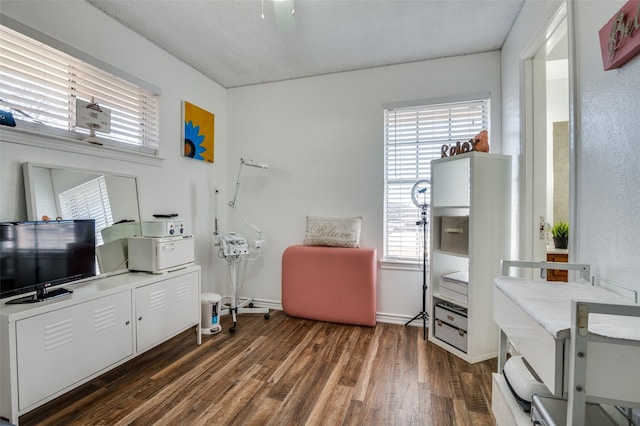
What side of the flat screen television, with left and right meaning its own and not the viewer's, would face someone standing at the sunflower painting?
left

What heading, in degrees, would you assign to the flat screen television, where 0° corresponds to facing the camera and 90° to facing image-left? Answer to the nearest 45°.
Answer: approximately 315°

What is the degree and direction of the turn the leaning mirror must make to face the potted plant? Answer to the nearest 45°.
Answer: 0° — it already faces it

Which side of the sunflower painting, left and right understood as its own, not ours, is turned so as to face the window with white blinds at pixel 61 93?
right

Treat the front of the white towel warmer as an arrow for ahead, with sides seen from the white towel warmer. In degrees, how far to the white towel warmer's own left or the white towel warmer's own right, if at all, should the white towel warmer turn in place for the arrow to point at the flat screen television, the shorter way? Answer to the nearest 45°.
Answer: approximately 90° to the white towel warmer's own right

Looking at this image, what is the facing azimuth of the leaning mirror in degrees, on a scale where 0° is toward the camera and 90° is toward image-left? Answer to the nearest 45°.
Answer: approximately 315°

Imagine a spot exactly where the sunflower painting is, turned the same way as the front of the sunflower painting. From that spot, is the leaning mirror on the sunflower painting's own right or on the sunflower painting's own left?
on the sunflower painting's own right

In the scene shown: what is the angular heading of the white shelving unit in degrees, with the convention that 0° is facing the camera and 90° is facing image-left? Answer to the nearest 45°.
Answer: approximately 45°
